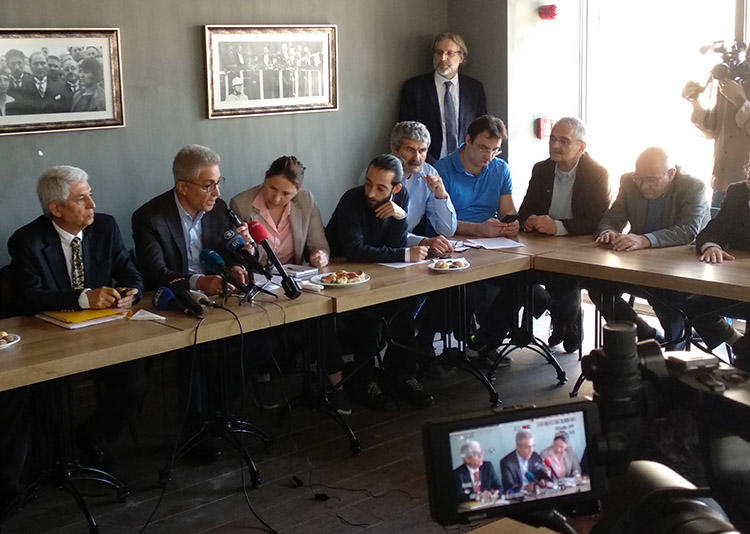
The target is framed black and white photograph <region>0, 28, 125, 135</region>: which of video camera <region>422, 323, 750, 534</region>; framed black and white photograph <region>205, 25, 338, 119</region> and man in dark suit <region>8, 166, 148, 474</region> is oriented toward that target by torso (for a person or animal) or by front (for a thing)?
the video camera

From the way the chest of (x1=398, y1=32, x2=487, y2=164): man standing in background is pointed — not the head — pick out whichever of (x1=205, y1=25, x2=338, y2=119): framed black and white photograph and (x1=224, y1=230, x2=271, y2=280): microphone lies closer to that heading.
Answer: the microphone

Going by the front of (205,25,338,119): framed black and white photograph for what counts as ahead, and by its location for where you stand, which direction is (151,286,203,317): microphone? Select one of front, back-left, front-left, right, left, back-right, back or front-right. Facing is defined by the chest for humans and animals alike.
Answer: front-right

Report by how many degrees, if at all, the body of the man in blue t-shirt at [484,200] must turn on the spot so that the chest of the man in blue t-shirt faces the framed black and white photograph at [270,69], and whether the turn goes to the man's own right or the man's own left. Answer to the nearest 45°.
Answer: approximately 135° to the man's own right

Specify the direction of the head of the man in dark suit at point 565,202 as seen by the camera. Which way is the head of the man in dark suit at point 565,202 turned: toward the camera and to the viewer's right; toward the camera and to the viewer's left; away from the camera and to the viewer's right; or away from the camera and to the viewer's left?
toward the camera and to the viewer's left

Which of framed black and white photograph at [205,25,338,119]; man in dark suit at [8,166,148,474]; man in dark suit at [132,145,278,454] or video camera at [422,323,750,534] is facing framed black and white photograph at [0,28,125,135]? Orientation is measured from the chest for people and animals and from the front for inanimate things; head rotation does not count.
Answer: the video camera

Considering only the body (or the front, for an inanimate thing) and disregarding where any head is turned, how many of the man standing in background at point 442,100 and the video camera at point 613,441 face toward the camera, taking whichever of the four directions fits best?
1

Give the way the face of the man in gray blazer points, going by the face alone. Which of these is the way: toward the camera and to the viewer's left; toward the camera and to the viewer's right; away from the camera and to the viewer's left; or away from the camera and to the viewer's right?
toward the camera and to the viewer's left

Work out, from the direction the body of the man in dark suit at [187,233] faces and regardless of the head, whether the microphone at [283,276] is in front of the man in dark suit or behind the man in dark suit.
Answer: in front

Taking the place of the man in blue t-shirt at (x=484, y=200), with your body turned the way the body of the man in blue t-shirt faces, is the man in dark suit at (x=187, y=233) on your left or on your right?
on your right

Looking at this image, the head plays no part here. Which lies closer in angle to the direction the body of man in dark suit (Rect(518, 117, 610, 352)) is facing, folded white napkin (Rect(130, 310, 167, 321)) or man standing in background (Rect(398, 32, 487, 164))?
the folded white napkin

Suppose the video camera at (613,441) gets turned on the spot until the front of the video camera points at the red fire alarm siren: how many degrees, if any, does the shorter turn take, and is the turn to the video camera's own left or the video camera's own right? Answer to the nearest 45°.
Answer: approximately 45° to the video camera's own right

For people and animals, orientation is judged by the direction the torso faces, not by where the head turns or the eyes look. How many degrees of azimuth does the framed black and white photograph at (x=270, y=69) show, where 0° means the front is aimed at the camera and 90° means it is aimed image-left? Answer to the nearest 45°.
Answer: approximately 315°

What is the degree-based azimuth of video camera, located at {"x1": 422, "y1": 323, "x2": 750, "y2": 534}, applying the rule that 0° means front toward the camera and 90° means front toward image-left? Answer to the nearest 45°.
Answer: approximately 135°

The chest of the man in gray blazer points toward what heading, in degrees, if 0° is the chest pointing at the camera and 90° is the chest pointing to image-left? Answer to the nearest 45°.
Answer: approximately 45°
